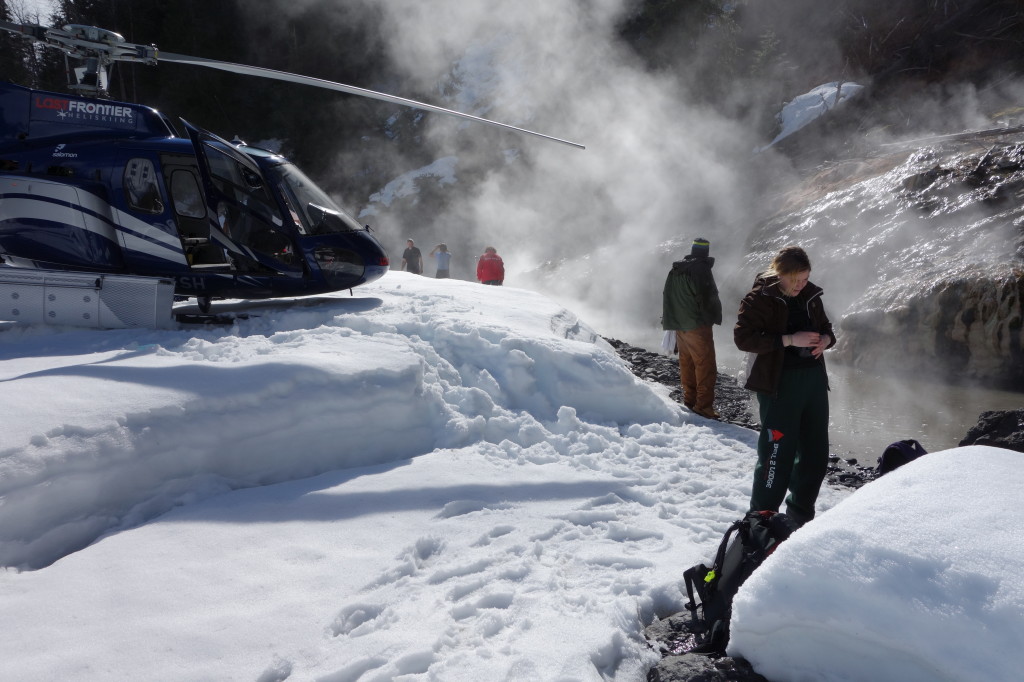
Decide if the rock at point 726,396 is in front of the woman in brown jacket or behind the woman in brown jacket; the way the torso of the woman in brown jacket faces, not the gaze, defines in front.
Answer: behind

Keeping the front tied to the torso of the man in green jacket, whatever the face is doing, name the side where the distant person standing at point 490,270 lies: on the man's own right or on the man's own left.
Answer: on the man's own left

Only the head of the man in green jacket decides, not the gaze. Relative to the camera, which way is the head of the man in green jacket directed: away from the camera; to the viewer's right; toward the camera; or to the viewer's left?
away from the camera

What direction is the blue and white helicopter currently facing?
to the viewer's right

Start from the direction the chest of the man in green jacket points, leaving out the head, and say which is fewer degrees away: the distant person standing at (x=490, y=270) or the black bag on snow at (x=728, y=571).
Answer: the distant person standing

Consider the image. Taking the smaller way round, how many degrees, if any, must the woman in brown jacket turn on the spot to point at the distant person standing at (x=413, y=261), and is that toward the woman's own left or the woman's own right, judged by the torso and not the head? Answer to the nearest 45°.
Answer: approximately 180°

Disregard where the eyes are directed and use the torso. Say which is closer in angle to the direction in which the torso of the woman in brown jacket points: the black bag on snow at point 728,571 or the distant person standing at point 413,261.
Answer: the black bag on snow

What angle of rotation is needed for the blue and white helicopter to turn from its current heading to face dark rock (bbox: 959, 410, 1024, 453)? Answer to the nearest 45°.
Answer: approximately 45° to its right

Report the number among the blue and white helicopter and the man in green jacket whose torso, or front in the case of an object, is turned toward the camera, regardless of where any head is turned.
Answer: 0

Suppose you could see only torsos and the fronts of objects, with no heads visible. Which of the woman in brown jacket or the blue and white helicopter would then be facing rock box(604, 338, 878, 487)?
the blue and white helicopter

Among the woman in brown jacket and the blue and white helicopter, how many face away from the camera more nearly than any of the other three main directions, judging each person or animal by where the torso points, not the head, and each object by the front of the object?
0

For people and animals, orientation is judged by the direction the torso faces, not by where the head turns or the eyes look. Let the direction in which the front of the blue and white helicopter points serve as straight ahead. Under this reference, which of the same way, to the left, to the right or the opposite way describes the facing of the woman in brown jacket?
to the right

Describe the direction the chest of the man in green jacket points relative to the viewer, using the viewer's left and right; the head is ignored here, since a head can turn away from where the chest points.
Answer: facing away from the viewer and to the right of the viewer

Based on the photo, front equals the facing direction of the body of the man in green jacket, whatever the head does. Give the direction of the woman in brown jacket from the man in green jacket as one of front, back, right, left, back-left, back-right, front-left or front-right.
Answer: back-right

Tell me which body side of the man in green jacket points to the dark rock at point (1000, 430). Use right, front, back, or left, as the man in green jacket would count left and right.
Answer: right

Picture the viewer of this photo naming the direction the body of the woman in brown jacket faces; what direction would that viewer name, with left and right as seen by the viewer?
facing the viewer and to the right of the viewer
